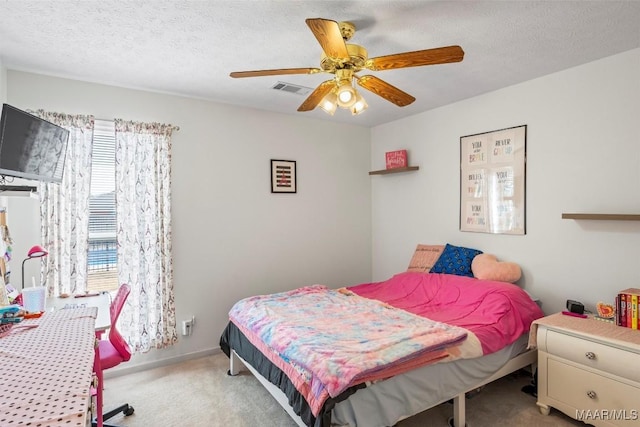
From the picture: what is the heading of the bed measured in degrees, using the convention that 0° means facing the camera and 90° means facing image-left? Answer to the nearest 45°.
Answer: approximately 45°

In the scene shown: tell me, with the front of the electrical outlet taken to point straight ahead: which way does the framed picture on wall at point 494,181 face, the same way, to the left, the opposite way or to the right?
to the right

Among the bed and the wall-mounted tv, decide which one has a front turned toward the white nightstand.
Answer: the wall-mounted tv

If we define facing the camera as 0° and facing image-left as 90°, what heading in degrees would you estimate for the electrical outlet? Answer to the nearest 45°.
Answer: approximately 0°

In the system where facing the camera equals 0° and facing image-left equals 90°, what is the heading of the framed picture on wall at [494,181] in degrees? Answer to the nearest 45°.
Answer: approximately 45°

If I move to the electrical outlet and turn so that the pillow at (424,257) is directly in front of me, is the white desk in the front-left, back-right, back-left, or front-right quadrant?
back-right

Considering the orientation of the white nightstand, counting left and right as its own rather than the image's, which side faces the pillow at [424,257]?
right

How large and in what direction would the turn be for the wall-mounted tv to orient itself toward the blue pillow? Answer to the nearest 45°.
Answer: approximately 45° to its left
